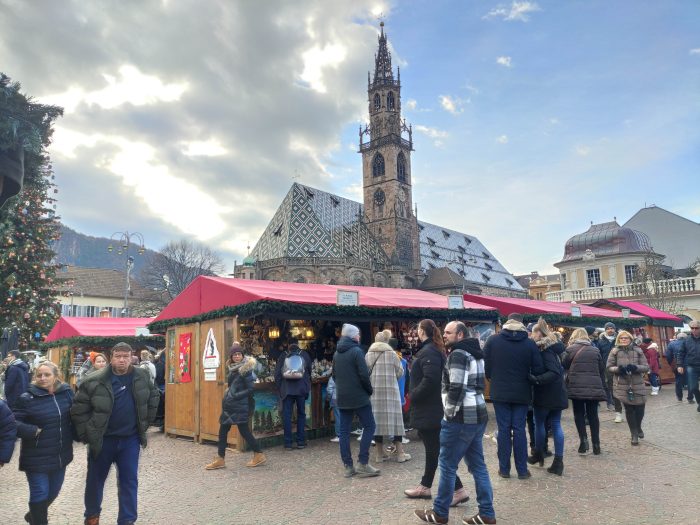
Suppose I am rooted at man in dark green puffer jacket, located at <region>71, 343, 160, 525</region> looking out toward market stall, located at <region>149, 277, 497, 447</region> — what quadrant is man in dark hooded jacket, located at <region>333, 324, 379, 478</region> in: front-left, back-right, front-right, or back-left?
front-right

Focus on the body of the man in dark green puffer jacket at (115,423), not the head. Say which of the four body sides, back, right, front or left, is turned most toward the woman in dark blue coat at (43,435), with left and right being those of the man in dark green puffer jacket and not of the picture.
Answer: right

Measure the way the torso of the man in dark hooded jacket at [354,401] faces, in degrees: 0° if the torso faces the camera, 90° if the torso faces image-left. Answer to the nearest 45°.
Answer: approximately 225°

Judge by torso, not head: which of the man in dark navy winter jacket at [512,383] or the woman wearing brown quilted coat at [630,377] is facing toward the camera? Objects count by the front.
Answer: the woman wearing brown quilted coat

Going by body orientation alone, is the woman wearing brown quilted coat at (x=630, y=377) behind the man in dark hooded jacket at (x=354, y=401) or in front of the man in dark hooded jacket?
in front

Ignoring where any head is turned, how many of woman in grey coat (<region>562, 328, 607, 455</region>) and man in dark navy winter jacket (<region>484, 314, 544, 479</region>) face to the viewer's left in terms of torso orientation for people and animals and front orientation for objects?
0

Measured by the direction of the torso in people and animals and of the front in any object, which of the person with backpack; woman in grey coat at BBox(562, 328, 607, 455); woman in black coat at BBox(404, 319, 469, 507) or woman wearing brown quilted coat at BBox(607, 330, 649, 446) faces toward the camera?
the woman wearing brown quilted coat

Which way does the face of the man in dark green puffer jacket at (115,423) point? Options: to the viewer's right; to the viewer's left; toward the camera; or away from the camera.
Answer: toward the camera

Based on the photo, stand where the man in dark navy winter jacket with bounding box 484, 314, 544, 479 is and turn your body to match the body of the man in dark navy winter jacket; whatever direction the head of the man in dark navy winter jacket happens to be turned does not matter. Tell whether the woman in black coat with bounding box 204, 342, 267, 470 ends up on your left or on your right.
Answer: on your left

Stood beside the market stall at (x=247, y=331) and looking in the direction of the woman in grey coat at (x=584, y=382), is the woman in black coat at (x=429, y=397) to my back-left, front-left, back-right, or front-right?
front-right

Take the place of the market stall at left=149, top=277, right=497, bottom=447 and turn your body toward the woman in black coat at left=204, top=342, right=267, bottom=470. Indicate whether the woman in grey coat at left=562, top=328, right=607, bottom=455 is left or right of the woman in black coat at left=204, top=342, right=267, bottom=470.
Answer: left

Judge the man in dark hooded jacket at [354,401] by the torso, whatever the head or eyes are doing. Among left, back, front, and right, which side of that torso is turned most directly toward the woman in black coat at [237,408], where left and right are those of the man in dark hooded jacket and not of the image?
left

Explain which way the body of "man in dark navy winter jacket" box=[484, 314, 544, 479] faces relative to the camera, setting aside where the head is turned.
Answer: away from the camera

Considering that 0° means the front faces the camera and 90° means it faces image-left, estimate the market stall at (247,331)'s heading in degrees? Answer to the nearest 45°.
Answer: approximately 315°

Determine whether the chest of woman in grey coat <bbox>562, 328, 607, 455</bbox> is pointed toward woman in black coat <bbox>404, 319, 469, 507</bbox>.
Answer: no

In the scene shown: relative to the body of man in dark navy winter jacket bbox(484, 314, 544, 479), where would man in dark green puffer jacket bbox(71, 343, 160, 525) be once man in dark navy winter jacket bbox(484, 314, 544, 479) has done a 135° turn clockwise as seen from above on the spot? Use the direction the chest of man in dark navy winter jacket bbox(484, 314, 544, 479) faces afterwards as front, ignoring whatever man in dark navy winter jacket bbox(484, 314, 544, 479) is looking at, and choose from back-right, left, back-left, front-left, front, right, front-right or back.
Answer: right

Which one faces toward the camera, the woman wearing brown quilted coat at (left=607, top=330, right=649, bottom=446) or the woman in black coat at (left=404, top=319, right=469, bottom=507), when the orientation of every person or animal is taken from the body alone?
the woman wearing brown quilted coat

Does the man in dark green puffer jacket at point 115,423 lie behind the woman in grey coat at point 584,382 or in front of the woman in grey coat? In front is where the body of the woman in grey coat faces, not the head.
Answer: behind
